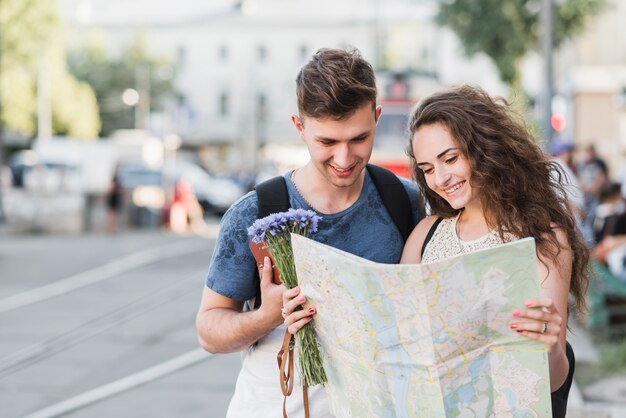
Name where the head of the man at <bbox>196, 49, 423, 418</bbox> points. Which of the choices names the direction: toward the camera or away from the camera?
toward the camera

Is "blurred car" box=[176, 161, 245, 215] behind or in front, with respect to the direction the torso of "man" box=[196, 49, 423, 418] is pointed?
behind

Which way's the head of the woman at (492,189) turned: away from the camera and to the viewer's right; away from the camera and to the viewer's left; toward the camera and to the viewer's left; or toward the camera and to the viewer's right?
toward the camera and to the viewer's left

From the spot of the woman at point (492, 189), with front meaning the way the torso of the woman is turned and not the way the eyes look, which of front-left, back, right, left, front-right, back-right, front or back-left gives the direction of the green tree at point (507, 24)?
back-right

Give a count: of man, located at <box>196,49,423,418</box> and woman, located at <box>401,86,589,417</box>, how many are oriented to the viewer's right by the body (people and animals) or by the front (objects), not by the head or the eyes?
0

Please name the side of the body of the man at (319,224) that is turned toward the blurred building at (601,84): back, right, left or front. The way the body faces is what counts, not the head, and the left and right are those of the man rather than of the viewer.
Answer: back

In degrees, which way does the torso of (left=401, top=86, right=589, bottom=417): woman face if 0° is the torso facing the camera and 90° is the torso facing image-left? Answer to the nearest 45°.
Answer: approximately 45°

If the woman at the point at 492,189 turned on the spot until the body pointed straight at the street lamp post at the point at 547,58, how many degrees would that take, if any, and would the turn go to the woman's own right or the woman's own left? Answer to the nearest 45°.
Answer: approximately 135° to the woman's own right

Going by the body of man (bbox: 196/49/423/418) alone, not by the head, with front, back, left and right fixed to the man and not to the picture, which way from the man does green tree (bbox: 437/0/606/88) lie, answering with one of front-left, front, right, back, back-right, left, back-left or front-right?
back

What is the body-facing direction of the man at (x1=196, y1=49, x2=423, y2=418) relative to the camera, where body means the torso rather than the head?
toward the camera
